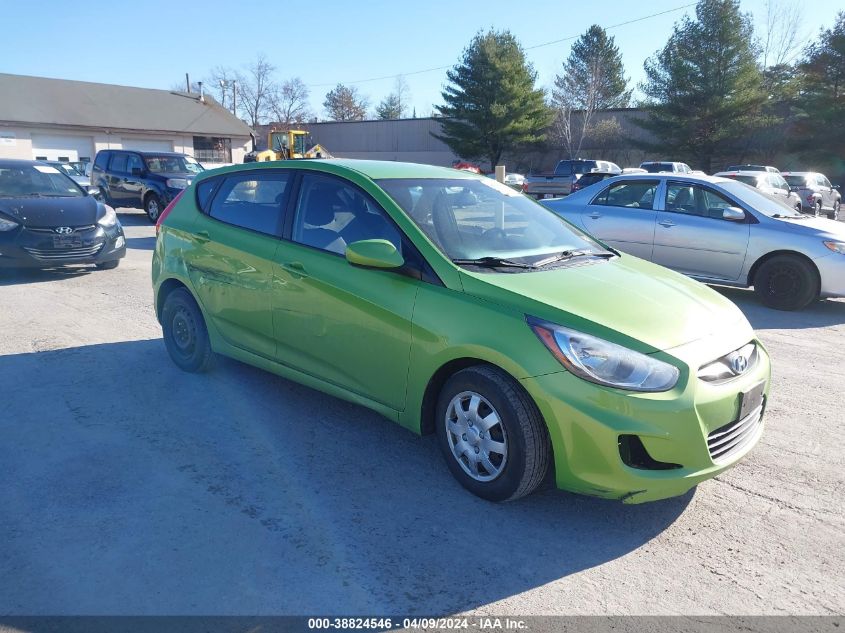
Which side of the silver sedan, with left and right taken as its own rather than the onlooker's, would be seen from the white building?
back

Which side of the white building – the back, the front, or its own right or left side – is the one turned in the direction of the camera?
front

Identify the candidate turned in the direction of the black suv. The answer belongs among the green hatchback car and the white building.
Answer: the white building

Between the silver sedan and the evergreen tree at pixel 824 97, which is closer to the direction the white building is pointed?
the silver sedan

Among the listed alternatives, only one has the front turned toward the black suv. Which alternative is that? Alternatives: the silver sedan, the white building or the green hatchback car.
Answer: the white building

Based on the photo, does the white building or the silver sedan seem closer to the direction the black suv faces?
the silver sedan

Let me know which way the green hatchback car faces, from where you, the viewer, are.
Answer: facing the viewer and to the right of the viewer

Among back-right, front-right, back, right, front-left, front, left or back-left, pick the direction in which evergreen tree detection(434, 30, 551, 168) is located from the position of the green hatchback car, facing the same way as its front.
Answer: back-left

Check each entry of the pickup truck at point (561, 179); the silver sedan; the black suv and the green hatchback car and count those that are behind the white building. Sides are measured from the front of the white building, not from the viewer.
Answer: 0

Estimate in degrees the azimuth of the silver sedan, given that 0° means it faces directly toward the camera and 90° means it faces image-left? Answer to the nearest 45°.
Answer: approximately 315°

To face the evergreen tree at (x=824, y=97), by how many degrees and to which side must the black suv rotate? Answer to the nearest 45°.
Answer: approximately 45° to its left

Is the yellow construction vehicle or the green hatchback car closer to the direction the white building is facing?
the green hatchback car

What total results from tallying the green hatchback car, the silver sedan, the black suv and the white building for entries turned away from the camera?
0

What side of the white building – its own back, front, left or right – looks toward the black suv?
front

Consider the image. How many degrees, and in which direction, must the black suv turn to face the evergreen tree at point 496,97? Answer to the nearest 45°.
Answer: approximately 90° to its left
